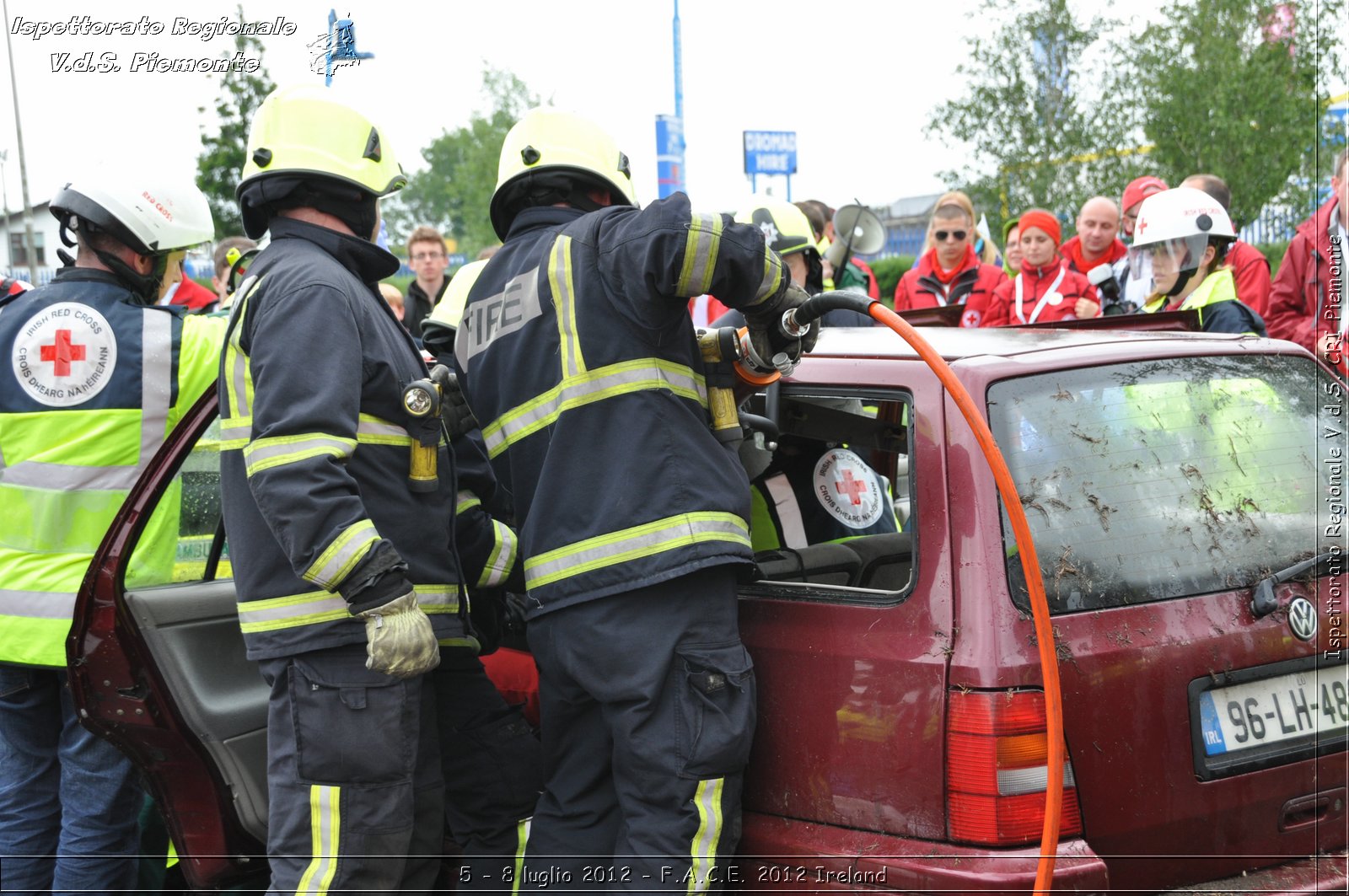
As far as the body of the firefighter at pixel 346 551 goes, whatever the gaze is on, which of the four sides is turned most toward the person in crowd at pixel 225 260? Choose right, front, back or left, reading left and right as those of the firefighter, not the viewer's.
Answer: left

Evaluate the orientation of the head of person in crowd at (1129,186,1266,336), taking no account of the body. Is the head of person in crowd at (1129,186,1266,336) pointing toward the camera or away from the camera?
toward the camera

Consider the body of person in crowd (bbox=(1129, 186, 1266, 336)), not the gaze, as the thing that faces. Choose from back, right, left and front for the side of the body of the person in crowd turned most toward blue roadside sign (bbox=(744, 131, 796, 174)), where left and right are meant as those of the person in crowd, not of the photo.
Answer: right

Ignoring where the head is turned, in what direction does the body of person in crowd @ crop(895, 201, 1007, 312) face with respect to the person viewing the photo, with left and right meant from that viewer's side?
facing the viewer

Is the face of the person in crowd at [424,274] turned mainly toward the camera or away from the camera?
toward the camera

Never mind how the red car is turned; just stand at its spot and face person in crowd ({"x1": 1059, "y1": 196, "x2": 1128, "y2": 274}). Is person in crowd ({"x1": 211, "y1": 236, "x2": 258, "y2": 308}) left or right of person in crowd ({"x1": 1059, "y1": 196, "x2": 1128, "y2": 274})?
left

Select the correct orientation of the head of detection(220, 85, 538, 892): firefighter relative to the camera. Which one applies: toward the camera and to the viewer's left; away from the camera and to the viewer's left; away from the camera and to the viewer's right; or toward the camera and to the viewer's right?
away from the camera and to the viewer's right

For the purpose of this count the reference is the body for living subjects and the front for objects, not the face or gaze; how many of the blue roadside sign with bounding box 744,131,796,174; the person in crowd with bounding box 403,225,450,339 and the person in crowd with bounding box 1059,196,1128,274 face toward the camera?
3

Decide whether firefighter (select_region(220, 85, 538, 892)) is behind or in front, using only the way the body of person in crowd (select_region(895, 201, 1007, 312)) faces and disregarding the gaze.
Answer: in front

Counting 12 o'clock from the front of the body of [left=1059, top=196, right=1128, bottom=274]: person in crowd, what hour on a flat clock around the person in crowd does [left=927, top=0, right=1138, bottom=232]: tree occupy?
The tree is roughly at 6 o'clock from the person in crowd.

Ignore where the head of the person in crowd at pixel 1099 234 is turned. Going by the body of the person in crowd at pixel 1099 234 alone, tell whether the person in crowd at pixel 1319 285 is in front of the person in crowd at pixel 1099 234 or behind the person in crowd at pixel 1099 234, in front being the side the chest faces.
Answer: in front

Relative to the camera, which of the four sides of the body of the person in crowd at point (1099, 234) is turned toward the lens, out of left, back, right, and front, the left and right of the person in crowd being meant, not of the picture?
front

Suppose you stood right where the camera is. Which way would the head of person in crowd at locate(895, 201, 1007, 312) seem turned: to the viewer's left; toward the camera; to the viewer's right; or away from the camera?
toward the camera

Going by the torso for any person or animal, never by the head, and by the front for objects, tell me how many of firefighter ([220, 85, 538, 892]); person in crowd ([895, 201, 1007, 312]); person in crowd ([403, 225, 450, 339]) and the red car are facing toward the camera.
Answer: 2

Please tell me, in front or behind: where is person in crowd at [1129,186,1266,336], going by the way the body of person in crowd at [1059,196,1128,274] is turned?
in front

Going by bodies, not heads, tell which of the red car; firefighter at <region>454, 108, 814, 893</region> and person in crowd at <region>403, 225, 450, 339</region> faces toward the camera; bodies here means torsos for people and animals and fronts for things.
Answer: the person in crowd

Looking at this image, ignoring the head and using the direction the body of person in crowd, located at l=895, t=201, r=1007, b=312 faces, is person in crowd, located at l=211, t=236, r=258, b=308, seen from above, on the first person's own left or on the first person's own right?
on the first person's own right

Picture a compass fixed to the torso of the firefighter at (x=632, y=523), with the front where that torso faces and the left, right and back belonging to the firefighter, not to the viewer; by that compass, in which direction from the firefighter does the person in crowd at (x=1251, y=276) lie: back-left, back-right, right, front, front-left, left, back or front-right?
front
